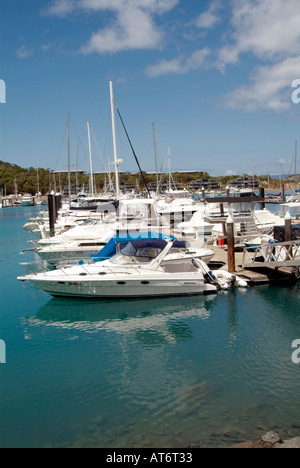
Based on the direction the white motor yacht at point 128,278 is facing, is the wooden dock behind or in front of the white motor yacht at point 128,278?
behind

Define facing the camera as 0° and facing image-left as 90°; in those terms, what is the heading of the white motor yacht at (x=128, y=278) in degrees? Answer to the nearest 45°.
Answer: approximately 90°
